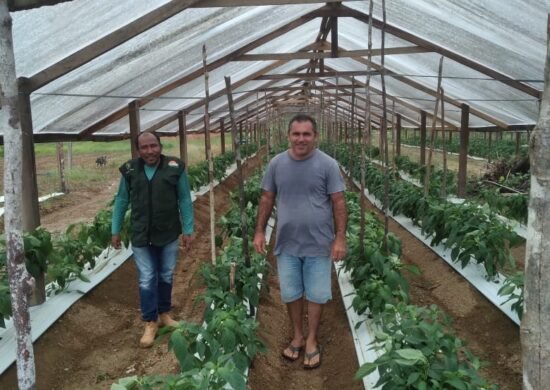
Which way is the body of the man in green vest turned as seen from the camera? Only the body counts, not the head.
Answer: toward the camera

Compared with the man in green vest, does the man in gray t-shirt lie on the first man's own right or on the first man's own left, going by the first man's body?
on the first man's own left

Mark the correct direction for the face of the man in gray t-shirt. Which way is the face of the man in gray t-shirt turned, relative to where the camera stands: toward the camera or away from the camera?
toward the camera

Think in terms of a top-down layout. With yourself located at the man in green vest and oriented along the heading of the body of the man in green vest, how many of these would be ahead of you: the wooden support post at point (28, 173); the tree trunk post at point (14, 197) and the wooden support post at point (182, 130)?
1

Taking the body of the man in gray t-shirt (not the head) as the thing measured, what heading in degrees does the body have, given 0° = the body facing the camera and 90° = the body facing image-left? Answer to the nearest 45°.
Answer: approximately 0°

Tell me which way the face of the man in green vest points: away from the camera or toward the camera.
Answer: toward the camera

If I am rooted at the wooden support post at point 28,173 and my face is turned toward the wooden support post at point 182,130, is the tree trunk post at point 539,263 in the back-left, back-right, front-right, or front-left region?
back-right

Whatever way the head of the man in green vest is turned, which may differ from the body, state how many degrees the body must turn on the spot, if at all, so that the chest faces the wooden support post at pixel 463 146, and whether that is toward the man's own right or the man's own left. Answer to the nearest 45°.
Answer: approximately 135° to the man's own left

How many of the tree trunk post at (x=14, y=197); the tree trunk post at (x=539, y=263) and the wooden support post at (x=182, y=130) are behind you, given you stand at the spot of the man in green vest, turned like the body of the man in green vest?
1

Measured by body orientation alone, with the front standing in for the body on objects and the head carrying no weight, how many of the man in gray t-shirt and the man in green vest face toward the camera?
2

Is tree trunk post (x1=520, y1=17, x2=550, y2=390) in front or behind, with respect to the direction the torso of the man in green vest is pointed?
in front
